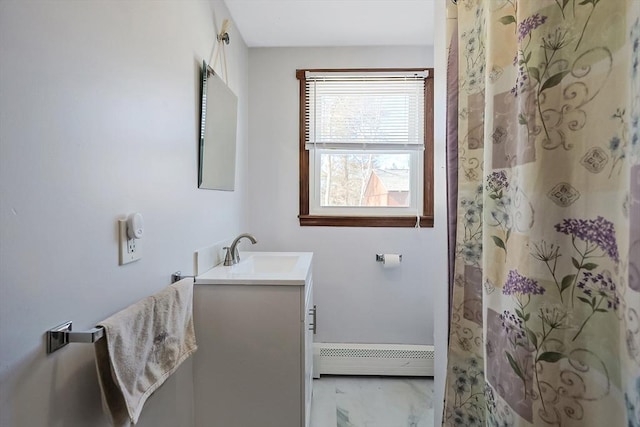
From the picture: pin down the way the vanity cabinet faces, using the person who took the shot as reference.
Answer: facing to the right of the viewer

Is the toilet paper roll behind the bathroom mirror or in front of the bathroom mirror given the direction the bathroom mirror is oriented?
in front

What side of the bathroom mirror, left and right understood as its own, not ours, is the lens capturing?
right

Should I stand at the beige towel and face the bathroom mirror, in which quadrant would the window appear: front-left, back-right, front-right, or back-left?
front-right

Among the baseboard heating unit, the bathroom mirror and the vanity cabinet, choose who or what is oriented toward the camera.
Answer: the baseboard heating unit

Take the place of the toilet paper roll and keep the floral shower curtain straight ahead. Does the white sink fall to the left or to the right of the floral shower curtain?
right

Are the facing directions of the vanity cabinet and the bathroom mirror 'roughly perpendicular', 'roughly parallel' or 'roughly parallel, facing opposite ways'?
roughly parallel

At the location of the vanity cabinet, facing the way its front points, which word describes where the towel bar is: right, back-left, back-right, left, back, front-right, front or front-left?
back-right

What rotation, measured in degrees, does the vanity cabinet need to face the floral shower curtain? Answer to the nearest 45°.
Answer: approximately 45° to its right

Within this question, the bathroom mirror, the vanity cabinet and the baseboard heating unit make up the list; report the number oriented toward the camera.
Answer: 1

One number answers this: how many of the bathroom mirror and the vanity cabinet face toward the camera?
0

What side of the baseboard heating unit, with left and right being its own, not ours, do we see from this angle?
front

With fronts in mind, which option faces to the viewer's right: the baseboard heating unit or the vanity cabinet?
the vanity cabinet

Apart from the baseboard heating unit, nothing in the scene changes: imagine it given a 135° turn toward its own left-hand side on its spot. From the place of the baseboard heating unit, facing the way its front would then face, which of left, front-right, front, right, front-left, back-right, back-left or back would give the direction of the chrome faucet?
back
